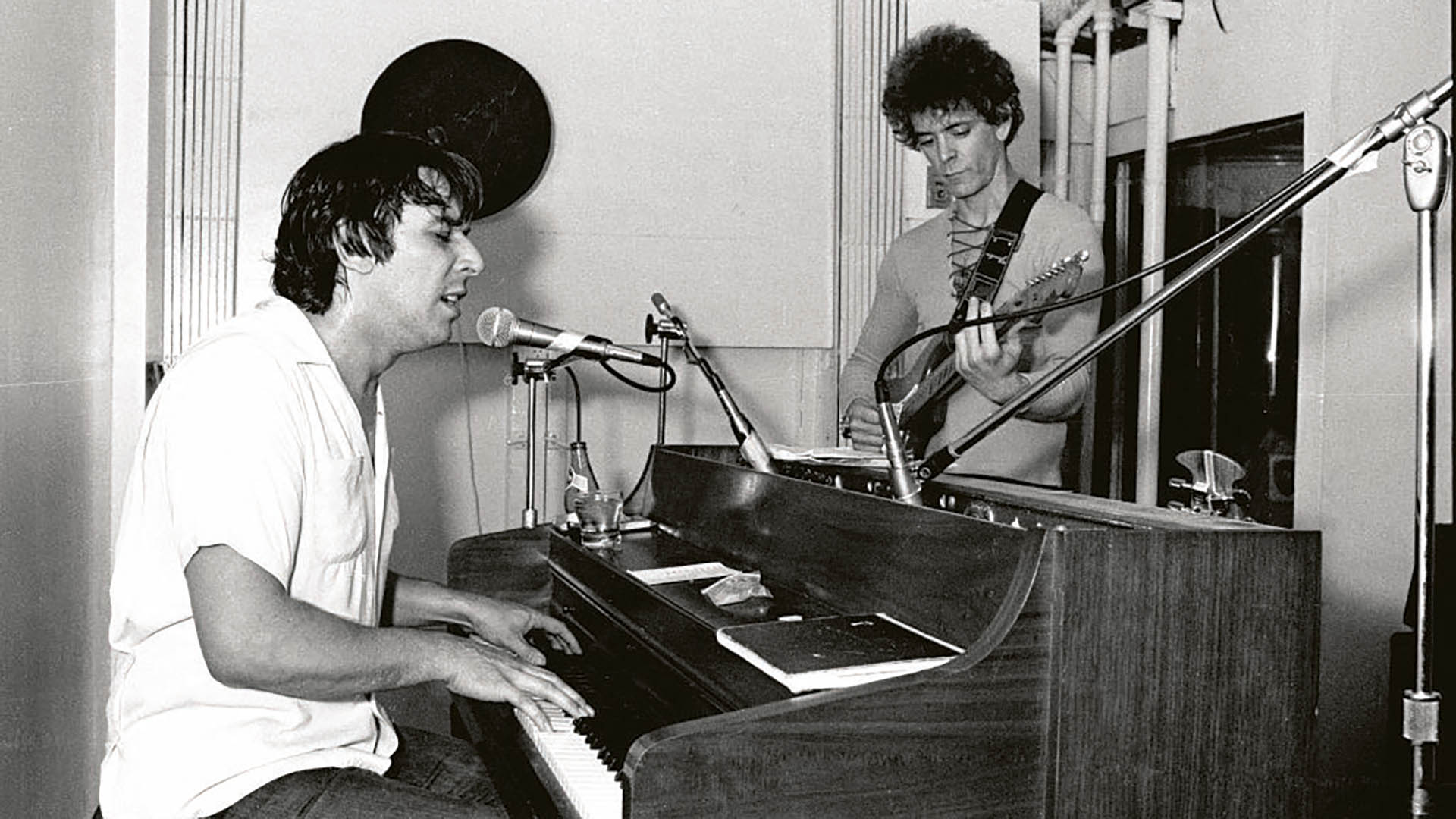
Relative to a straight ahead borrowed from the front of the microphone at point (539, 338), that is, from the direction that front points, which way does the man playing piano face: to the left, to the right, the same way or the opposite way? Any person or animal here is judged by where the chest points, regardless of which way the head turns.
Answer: the opposite way

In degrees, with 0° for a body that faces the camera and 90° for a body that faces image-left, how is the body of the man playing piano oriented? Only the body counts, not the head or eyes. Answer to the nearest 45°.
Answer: approximately 270°

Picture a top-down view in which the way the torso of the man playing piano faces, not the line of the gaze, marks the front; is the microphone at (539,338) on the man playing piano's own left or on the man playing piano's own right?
on the man playing piano's own left

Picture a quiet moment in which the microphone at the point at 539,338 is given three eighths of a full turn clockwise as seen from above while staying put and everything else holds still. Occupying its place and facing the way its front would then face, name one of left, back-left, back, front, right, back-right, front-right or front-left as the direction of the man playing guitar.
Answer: front-right

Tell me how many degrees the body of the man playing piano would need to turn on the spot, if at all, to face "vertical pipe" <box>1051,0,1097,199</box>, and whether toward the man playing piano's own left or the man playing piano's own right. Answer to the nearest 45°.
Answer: approximately 45° to the man playing piano's own left

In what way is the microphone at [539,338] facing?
to the viewer's left

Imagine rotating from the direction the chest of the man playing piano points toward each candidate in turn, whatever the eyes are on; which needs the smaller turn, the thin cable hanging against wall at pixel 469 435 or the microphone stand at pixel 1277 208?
the microphone stand

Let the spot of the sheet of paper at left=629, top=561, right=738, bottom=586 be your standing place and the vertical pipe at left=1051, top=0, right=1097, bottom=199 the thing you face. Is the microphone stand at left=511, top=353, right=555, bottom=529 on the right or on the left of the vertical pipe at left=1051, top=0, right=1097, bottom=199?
left

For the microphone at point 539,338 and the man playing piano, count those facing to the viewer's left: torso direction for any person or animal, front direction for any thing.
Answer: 1

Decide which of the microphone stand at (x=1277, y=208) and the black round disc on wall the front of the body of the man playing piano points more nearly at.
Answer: the microphone stand

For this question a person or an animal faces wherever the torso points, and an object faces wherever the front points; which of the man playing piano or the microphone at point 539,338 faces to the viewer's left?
the microphone
